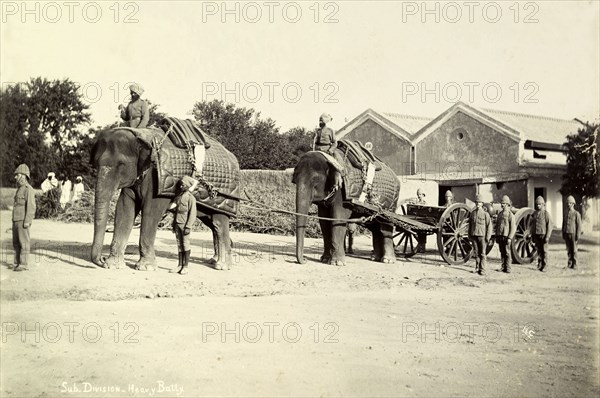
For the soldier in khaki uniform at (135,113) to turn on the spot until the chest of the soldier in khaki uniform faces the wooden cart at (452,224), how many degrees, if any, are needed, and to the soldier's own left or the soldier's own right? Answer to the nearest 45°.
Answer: approximately 135° to the soldier's own left

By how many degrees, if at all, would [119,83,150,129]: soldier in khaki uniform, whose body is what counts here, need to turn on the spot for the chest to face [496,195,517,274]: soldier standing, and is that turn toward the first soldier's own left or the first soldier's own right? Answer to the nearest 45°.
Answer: approximately 135° to the first soldier's own left

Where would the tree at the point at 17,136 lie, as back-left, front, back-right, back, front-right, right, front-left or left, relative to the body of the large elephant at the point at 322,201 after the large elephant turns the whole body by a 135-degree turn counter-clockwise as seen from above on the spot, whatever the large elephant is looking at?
back-right

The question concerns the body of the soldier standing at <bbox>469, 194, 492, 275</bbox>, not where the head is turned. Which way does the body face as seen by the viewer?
toward the camera

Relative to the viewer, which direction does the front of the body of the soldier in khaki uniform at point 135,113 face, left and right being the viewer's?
facing the viewer and to the left of the viewer

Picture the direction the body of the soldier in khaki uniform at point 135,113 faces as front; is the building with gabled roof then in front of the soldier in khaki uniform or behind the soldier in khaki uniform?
behind

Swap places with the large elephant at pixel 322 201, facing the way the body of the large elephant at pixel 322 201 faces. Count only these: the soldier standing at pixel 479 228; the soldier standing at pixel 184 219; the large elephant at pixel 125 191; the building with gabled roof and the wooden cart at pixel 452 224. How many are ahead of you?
2

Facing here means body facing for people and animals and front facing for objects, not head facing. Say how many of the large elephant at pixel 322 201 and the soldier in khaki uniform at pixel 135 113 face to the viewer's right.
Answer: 0

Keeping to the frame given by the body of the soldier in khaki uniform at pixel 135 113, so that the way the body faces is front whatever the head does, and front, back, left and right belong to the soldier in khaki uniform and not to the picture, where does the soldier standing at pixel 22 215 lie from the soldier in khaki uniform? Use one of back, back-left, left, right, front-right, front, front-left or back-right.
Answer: front

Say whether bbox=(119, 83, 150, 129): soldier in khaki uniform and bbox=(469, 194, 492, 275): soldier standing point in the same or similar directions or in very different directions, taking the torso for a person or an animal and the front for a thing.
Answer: same or similar directions

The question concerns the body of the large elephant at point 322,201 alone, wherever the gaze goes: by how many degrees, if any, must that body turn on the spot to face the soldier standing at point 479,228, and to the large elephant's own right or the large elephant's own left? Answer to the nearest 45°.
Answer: approximately 135° to the large elephant's own left

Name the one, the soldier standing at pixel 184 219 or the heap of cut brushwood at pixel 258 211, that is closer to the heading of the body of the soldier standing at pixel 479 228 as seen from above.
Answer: the soldier standing

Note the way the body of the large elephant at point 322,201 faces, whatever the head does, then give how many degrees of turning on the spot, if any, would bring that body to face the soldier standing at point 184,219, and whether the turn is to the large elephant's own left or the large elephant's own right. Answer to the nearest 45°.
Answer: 0° — it already faces them
